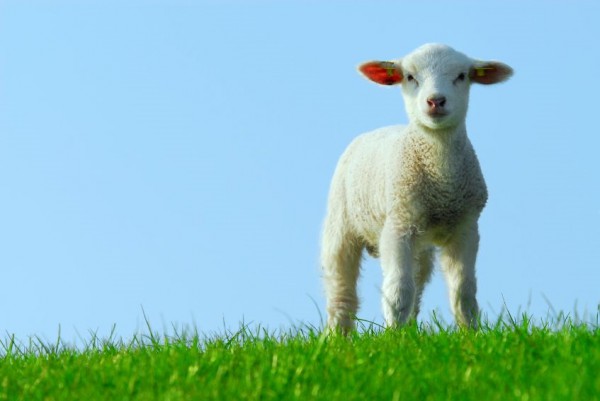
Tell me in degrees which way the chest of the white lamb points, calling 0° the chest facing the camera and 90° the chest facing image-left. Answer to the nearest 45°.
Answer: approximately 315°
